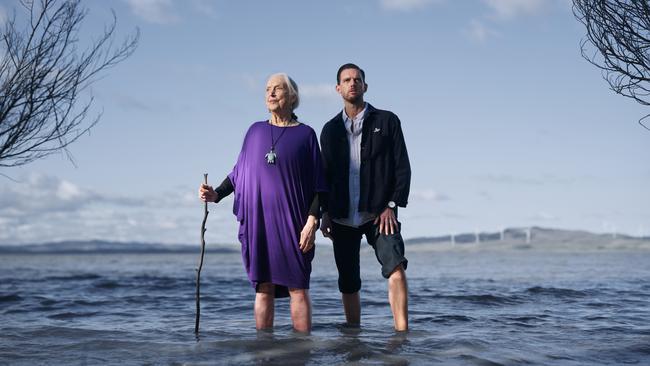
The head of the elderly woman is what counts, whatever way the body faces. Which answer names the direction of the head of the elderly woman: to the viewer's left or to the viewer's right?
to the viewer's left

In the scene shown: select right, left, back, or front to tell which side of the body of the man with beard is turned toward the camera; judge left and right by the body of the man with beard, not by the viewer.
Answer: front

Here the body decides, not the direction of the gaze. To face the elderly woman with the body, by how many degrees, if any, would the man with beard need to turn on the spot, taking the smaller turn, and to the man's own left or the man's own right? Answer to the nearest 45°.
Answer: approximately 45° to the man's own right
